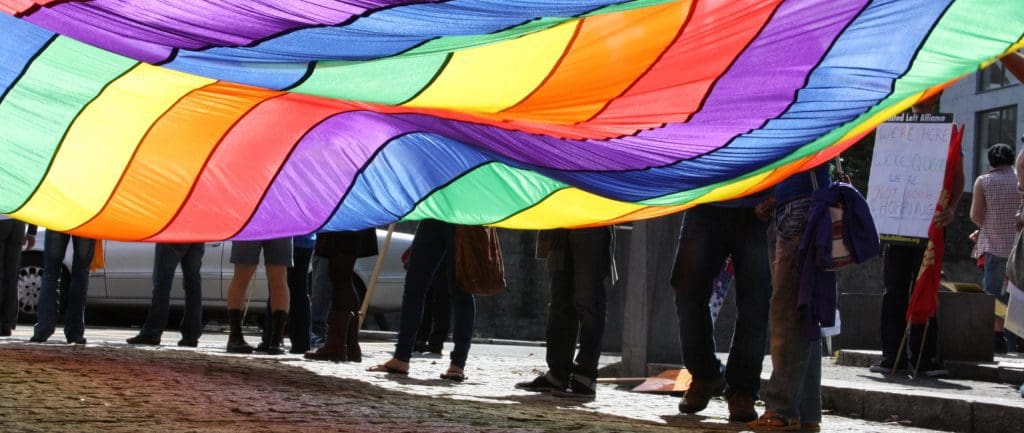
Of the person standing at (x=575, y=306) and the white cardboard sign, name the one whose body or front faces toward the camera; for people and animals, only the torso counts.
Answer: the white cardboard sign

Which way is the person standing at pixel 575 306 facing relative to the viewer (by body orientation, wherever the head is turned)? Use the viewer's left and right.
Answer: facing to the left of the viewer

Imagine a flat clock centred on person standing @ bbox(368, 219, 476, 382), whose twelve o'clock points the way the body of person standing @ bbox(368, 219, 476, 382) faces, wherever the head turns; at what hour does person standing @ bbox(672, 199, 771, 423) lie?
person standing @ bbox(672, 199, 771, 423) is roughly at 9 o'clock from person standing @ bbox(368, 219, 476, 382).

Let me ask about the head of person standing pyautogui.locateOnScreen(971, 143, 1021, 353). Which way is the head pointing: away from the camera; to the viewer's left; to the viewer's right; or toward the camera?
away from the camera

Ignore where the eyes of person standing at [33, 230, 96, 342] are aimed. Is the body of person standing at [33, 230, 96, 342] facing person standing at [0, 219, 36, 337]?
no

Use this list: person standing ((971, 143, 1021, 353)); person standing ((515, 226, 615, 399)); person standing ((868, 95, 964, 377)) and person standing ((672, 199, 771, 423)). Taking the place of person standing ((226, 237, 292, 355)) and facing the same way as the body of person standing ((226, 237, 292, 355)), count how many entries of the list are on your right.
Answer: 0

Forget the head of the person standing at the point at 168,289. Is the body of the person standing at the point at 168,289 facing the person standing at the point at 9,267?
no

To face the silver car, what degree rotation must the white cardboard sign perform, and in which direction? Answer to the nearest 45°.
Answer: approximately 90° to its right

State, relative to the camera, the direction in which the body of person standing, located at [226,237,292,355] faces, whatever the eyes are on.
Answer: toward the camera

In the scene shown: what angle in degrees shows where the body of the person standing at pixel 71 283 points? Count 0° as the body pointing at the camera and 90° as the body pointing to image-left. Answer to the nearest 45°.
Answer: approximately 45°
